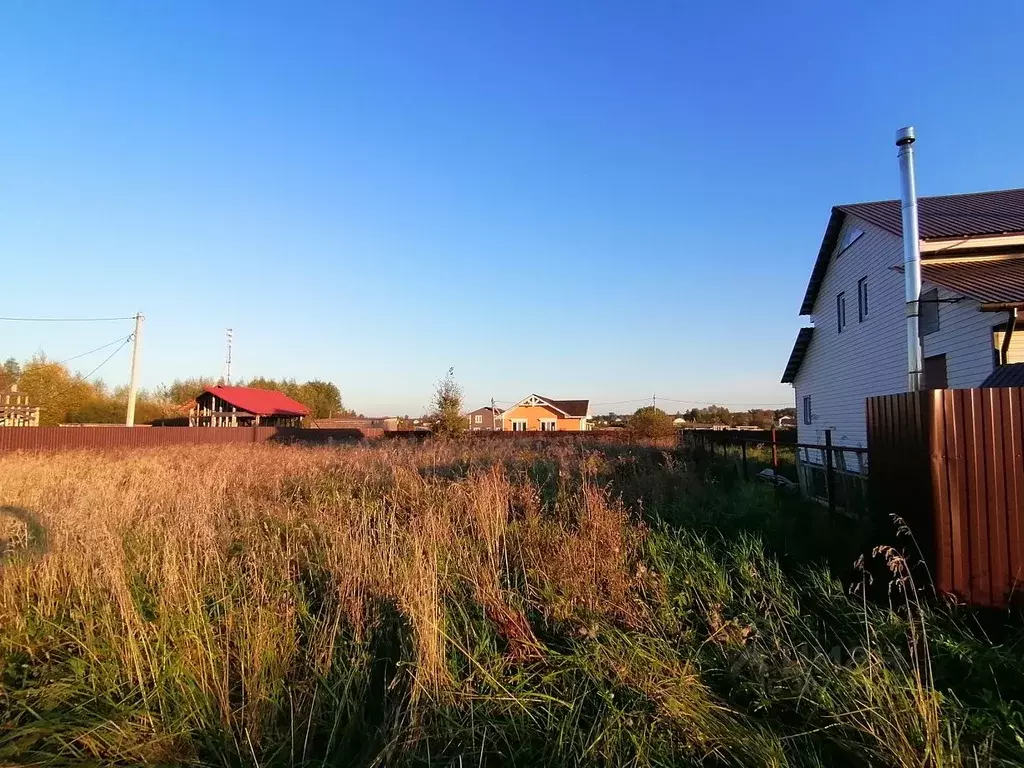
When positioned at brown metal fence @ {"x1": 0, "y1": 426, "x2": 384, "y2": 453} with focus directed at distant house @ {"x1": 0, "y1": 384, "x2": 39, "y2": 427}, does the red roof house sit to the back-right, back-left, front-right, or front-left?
front-right

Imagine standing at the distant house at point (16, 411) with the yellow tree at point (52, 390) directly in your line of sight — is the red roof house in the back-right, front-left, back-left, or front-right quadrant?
front-right
